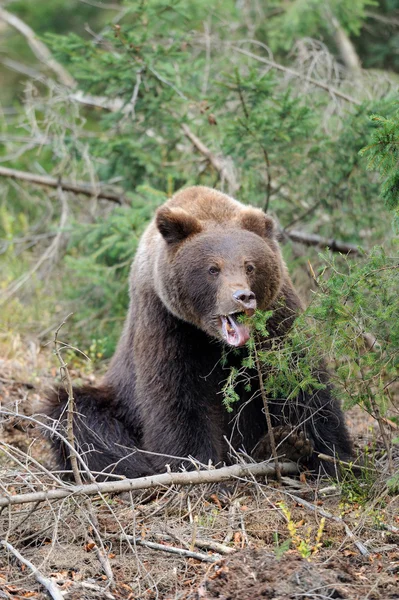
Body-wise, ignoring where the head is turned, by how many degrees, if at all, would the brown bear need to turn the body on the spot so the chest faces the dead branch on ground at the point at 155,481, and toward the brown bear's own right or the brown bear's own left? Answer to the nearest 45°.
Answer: approximately 45° to the brown bear's own right

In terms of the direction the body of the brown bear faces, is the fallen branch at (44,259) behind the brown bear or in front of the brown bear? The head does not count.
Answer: behind

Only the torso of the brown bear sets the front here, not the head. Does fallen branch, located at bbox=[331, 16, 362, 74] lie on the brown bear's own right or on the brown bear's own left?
on the brown bear's own left

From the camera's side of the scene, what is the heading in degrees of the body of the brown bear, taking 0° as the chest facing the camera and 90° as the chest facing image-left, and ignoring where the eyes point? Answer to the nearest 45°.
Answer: approximately 315°

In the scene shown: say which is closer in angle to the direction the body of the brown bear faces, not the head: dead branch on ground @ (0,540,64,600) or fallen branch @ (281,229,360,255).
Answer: the dead branch on ground

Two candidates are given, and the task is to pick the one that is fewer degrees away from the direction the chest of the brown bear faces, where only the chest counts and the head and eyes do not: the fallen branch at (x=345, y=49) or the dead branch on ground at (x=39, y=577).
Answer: the dead branch on ground

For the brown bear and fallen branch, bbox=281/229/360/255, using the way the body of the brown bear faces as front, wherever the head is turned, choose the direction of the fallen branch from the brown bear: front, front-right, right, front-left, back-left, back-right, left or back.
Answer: back-left

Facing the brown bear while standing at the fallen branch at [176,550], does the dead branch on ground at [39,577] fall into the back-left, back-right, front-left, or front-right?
back-left

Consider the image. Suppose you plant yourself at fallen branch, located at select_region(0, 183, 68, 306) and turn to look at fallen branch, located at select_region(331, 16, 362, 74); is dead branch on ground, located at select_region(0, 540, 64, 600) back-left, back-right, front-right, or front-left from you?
back-right
